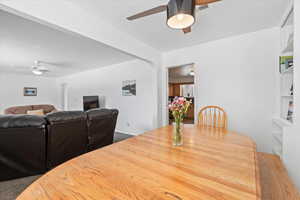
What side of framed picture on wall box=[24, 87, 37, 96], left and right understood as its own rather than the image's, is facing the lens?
front

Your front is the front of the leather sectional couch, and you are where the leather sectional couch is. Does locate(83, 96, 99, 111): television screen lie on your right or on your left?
on your right

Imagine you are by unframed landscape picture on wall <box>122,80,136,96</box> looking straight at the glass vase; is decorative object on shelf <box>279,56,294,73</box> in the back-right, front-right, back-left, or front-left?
front-left

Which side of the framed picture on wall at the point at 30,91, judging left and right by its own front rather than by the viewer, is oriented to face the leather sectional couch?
front

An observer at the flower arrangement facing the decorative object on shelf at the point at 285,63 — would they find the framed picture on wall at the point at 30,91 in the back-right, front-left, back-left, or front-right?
back-left

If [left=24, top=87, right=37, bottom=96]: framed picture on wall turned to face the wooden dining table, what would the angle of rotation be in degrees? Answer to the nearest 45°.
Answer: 0° — it already faces it

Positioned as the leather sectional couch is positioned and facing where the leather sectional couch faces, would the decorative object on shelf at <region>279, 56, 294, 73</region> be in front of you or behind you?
behind

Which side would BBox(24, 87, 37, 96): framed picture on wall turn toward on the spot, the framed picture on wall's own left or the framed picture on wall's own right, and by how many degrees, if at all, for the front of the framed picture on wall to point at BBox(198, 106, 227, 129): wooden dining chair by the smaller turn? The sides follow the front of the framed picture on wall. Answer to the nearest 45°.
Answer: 0° — it already faces it

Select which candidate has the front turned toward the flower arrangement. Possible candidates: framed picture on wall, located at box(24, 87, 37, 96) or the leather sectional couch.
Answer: the framed picture on wall

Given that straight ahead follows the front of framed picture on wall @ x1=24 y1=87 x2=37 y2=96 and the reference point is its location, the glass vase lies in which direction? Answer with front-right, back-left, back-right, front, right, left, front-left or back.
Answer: front

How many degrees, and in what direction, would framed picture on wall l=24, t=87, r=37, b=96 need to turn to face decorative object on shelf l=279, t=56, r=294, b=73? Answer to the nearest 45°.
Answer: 0° — it already faces it

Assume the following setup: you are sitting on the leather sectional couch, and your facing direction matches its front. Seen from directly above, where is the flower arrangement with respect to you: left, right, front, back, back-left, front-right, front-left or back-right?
back

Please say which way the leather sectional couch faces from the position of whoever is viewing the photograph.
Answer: facing away from the viewer and to the left of the viewer

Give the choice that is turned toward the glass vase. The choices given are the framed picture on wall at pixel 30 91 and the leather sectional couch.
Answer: the framed picture on wall

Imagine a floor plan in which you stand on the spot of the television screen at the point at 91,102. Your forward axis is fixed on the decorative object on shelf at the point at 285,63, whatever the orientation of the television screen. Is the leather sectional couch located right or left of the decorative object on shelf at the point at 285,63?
right
